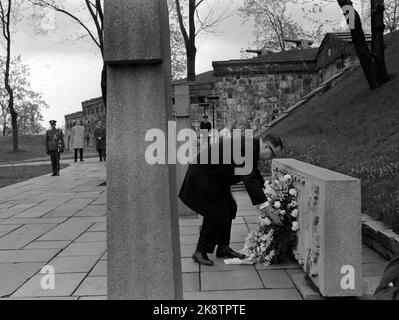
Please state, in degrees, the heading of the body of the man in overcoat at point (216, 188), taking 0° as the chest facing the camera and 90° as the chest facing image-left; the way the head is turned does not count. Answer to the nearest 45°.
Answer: approximately 270°

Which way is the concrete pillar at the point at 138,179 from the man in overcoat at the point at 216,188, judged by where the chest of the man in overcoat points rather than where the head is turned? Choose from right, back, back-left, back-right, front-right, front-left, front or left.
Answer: right

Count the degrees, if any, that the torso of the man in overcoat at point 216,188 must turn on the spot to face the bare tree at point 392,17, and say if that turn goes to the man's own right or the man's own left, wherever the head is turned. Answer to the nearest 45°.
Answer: approximately 90° to the man's own left

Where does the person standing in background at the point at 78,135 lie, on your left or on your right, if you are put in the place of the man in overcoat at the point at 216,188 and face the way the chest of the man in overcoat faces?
on your left

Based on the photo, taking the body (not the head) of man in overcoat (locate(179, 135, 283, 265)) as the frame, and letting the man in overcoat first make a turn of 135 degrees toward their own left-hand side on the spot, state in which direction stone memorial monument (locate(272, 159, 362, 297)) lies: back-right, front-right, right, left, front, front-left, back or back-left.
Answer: back

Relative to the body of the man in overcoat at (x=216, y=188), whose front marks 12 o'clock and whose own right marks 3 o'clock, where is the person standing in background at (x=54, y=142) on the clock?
The person standing in background is roughly at 8 o'clock from the man in overcoat.

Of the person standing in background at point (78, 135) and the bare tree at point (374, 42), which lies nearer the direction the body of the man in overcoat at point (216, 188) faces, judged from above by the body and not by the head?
the bare tree
